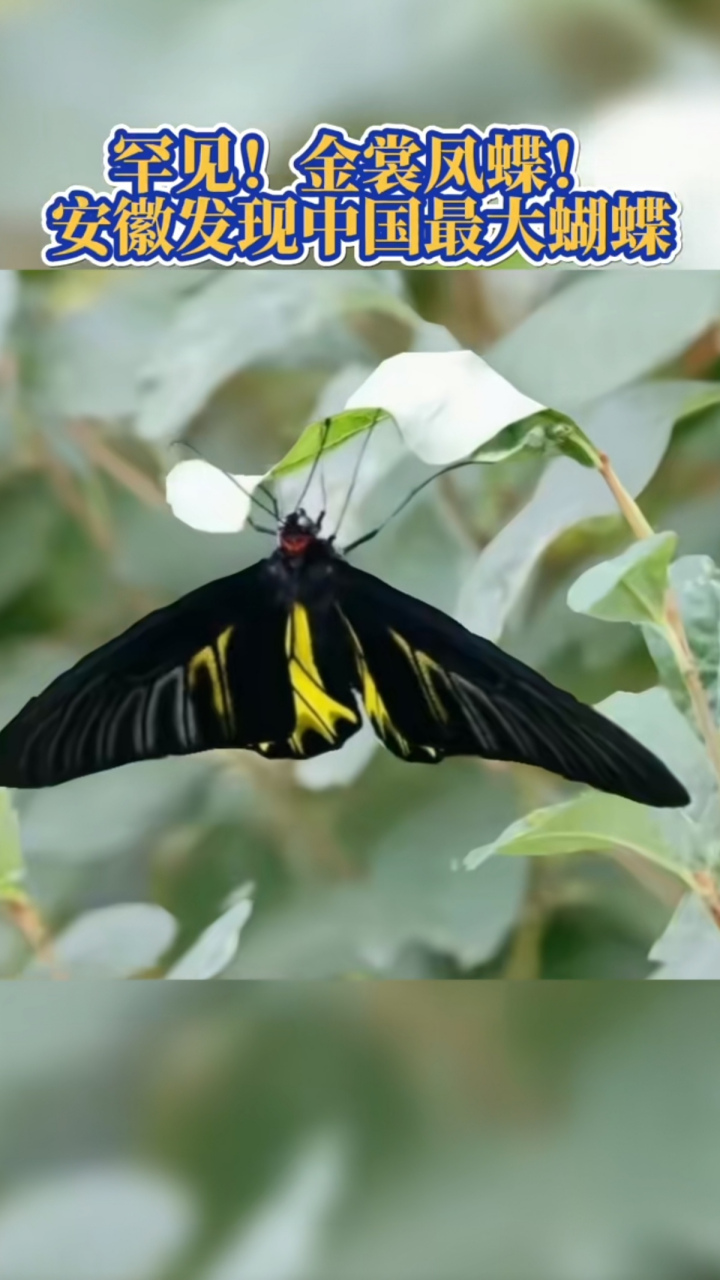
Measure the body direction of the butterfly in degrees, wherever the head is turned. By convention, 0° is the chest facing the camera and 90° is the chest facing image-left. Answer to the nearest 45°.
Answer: approximately 180°
